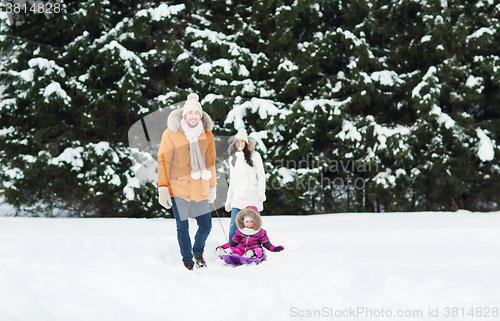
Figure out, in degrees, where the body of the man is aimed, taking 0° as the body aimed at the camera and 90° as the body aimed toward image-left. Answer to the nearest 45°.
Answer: approximately 0°

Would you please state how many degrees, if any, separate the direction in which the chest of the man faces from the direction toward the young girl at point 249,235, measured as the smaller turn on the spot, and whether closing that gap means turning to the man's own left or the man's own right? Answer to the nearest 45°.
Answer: approximately 135° to the man's own left

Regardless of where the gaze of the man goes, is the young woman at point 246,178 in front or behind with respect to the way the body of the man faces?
behind
